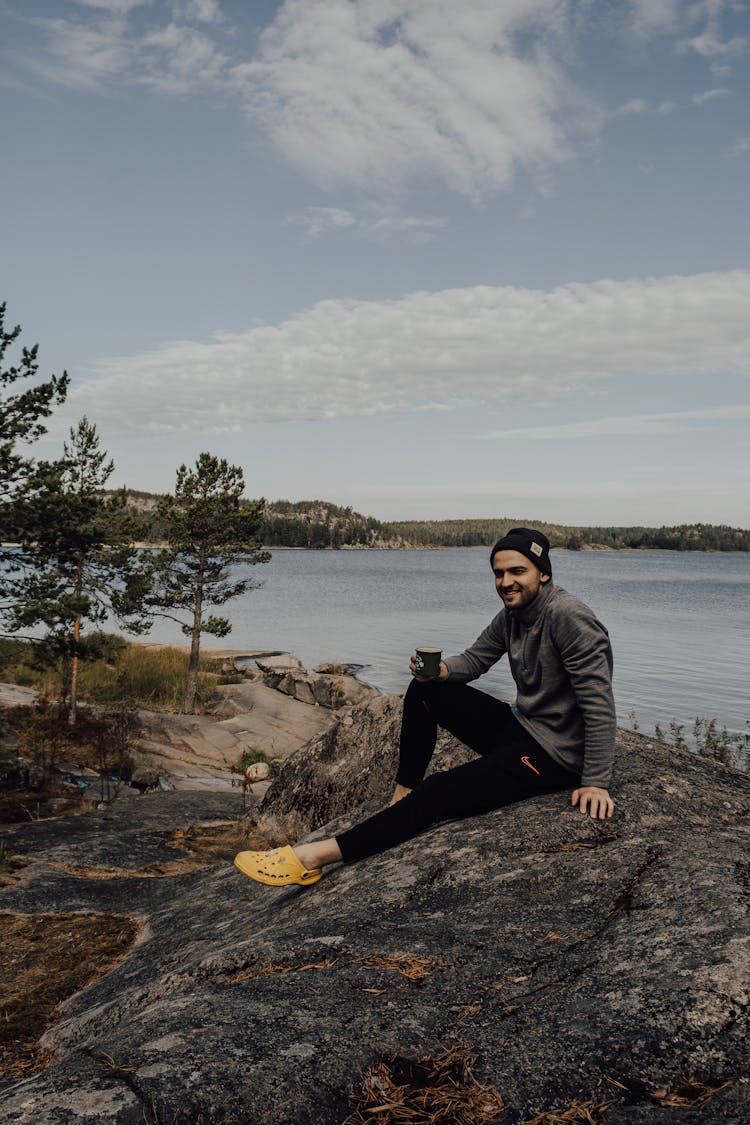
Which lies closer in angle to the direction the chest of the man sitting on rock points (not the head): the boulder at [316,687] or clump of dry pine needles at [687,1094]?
the clump of dry pine needles

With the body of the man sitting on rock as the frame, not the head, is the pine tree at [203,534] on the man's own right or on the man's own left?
on the man's own right

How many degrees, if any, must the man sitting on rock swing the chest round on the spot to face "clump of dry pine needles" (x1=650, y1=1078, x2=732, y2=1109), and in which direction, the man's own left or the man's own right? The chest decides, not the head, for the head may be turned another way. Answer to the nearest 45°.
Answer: approximately 45° to the man's own left

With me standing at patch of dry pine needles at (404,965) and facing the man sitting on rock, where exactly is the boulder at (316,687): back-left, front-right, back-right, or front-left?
front-left

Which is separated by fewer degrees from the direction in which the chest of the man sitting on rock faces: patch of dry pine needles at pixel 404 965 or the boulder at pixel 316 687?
the patch of dry pine needles

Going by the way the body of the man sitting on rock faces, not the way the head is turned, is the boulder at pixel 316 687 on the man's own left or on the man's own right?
on the man's own right

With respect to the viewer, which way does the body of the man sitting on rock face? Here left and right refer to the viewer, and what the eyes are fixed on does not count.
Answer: facing the viewer and to the left of the viewer

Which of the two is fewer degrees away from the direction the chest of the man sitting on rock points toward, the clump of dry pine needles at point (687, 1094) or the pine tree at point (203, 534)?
the clump of dry pine needles

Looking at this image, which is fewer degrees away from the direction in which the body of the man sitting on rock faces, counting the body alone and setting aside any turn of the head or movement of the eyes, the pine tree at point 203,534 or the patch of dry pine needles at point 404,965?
the patch of dry pine needles
